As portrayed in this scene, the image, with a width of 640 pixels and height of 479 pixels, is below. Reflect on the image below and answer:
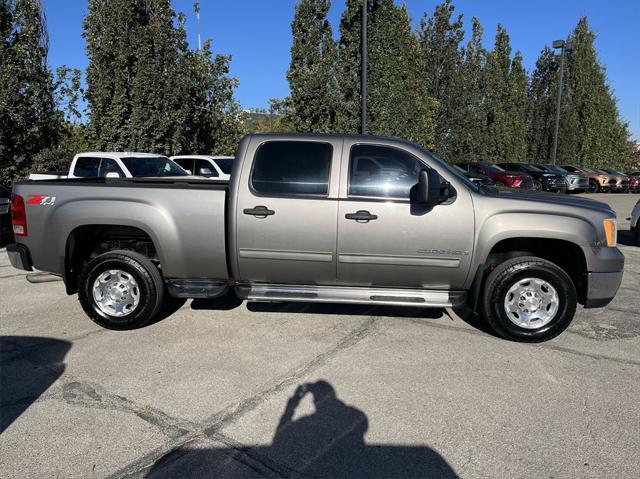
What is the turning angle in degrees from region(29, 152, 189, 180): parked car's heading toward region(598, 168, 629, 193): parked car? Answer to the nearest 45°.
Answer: approximately 45° to its left

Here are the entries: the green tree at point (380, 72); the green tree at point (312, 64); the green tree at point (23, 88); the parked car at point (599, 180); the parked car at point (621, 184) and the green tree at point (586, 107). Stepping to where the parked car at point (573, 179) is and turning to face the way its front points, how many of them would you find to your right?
3

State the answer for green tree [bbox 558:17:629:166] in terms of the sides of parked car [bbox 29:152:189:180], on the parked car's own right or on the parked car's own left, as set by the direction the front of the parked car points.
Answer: on the parked car's own left

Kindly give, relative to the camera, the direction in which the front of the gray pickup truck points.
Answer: facing to the right of the viewer

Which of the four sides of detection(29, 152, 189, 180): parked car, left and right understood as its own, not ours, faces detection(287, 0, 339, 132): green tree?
left

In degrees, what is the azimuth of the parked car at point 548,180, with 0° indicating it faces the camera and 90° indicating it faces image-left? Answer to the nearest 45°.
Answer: approximately 315°

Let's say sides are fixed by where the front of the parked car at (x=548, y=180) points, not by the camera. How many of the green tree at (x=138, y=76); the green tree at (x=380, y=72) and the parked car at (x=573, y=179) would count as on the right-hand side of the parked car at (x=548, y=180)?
2

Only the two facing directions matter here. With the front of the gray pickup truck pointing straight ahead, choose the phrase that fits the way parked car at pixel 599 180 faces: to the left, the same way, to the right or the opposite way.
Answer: to the right

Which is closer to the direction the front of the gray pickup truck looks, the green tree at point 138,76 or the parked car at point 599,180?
the parked car

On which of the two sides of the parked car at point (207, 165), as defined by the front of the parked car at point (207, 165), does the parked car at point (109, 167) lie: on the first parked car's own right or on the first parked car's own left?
on the first parked car's own right

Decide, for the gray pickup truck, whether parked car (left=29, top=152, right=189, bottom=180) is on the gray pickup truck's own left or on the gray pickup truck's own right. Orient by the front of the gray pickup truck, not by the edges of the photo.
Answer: on the gray pickup truck's own left

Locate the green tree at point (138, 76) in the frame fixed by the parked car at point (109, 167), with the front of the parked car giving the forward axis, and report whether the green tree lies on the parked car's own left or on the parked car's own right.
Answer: on the parked car's own left

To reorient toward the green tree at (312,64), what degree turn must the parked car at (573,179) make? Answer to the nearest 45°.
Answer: approximately 90° to its right
